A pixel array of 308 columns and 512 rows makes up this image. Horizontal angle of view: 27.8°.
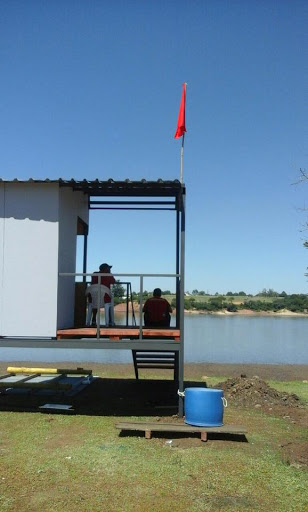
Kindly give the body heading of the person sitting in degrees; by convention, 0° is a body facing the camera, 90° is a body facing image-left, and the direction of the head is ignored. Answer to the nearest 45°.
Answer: approximately 180°

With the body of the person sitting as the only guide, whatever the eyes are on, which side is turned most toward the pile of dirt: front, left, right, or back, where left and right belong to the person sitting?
right

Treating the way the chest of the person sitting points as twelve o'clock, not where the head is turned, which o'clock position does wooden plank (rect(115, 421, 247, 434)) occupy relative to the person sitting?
The wooden plank is roughly at 6 o'clock from the person sitting.

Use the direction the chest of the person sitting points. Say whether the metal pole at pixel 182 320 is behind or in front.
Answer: behind

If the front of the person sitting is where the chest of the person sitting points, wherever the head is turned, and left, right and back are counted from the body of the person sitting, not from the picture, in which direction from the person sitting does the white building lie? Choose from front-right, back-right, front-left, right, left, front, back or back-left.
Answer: back-left
